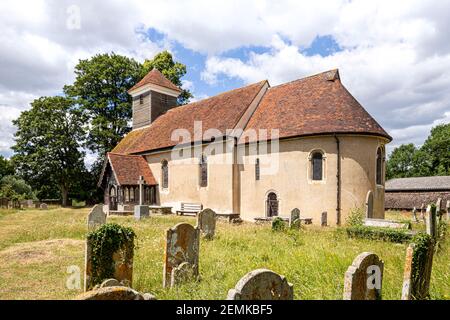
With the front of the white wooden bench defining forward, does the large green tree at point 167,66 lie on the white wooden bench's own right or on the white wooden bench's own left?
on the white wooden bench's own right

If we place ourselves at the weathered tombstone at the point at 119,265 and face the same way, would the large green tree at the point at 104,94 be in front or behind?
behind

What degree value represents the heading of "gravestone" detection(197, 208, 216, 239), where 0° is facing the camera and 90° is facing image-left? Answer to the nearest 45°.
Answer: approximately 315°

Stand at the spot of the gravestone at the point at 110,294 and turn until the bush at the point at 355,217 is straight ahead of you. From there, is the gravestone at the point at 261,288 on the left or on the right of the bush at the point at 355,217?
right

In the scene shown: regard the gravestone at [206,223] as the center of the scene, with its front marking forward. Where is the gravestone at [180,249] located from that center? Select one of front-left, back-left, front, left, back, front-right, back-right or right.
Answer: front-right

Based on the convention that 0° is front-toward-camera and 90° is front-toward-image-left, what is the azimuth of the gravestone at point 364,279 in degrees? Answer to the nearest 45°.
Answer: approximately 315°

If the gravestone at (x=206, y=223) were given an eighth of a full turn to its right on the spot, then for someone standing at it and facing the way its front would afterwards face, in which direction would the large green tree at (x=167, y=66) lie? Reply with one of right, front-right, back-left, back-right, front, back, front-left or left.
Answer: back

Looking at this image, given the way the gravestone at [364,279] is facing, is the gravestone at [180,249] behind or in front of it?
behind

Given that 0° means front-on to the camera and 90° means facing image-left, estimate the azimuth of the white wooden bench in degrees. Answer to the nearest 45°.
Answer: approximately 45°

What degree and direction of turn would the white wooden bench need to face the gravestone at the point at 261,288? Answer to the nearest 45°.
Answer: approximately 45° to its left

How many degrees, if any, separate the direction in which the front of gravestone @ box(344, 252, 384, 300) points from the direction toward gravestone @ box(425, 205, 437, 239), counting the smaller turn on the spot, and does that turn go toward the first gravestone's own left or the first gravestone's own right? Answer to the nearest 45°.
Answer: approximately 135° to the first gravestone's own left

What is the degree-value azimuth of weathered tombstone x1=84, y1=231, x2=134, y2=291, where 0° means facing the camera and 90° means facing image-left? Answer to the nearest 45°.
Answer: approximately 0°
